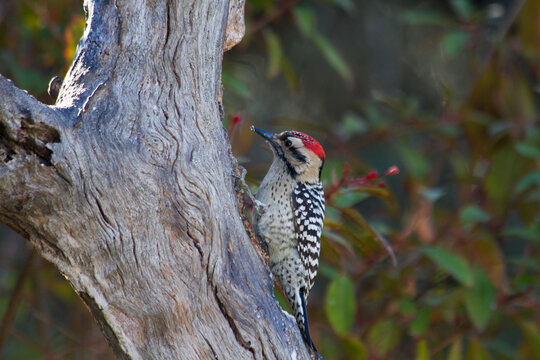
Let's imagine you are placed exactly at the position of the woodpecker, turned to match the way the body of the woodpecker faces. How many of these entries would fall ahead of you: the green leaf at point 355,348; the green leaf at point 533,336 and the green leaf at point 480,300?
0

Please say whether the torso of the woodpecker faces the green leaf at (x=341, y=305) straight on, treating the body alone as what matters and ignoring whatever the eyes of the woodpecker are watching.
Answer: no

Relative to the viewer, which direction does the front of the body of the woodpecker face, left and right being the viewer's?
facing to the left of the viewer

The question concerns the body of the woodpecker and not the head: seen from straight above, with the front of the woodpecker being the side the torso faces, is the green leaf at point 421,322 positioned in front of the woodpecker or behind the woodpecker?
behind

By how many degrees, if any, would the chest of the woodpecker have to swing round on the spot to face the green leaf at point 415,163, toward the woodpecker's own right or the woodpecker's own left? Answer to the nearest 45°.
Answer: approximately 135° to the woodpecker's own right

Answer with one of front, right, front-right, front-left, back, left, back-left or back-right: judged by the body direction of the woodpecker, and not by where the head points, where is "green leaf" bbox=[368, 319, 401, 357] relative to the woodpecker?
back-right
